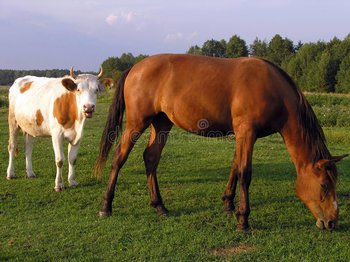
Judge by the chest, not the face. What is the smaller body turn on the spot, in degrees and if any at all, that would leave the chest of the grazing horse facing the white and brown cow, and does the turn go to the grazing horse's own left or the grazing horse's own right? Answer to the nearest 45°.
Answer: approximately 135° to the grazing horse's own left

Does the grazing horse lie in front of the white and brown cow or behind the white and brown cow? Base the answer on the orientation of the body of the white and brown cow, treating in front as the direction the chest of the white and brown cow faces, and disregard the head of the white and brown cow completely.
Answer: in front

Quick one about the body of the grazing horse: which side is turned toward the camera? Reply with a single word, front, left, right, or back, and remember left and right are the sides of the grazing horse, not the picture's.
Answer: right

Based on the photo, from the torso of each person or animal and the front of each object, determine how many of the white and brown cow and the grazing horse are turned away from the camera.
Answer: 0

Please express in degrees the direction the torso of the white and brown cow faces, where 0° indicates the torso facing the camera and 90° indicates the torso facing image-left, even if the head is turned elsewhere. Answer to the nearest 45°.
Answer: approximately 315°

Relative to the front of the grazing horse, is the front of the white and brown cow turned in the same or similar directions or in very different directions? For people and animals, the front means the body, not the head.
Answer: same or similar directions
